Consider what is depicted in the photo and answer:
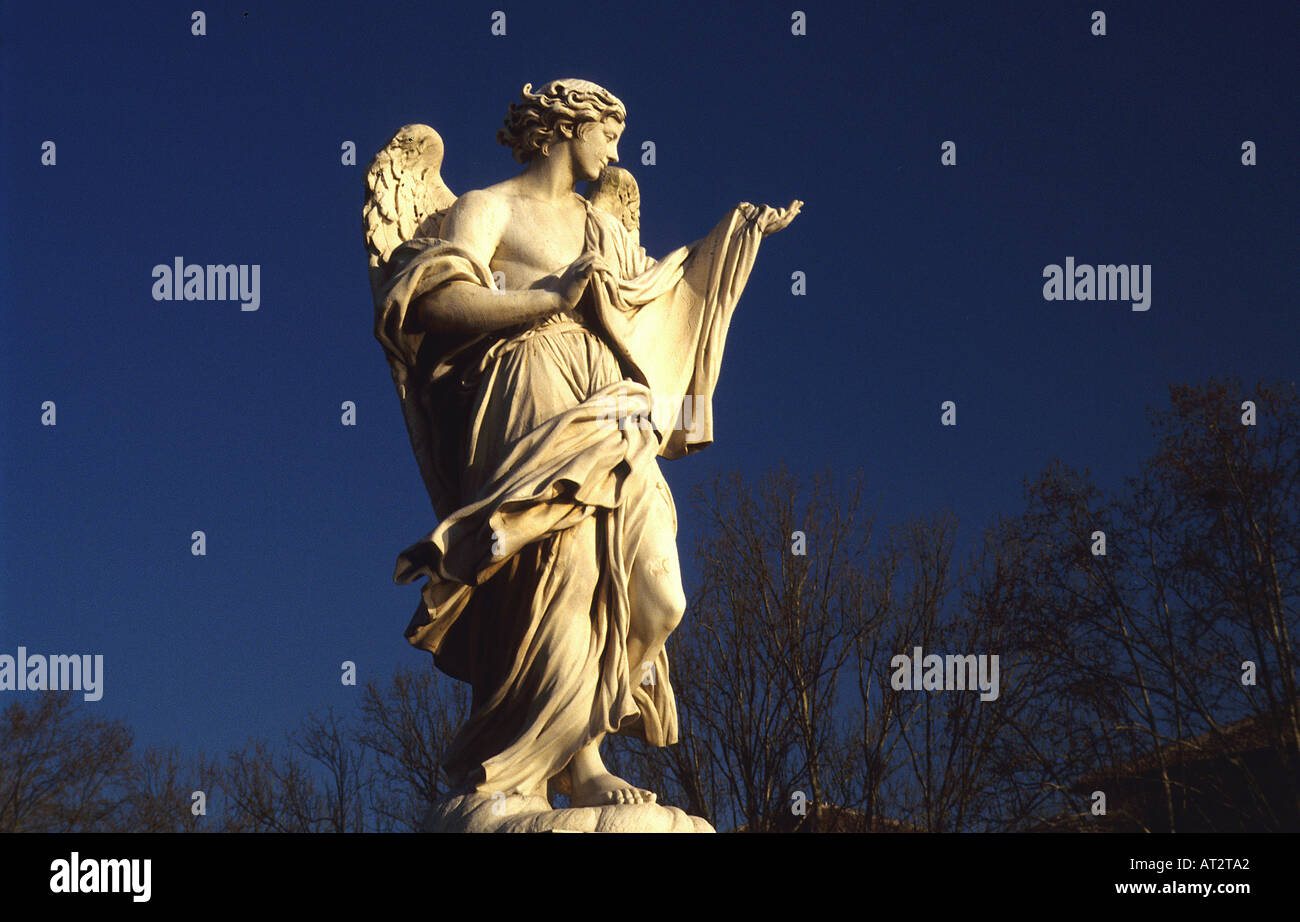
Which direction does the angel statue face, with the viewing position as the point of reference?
facing the viewer and to the right of the viewer
